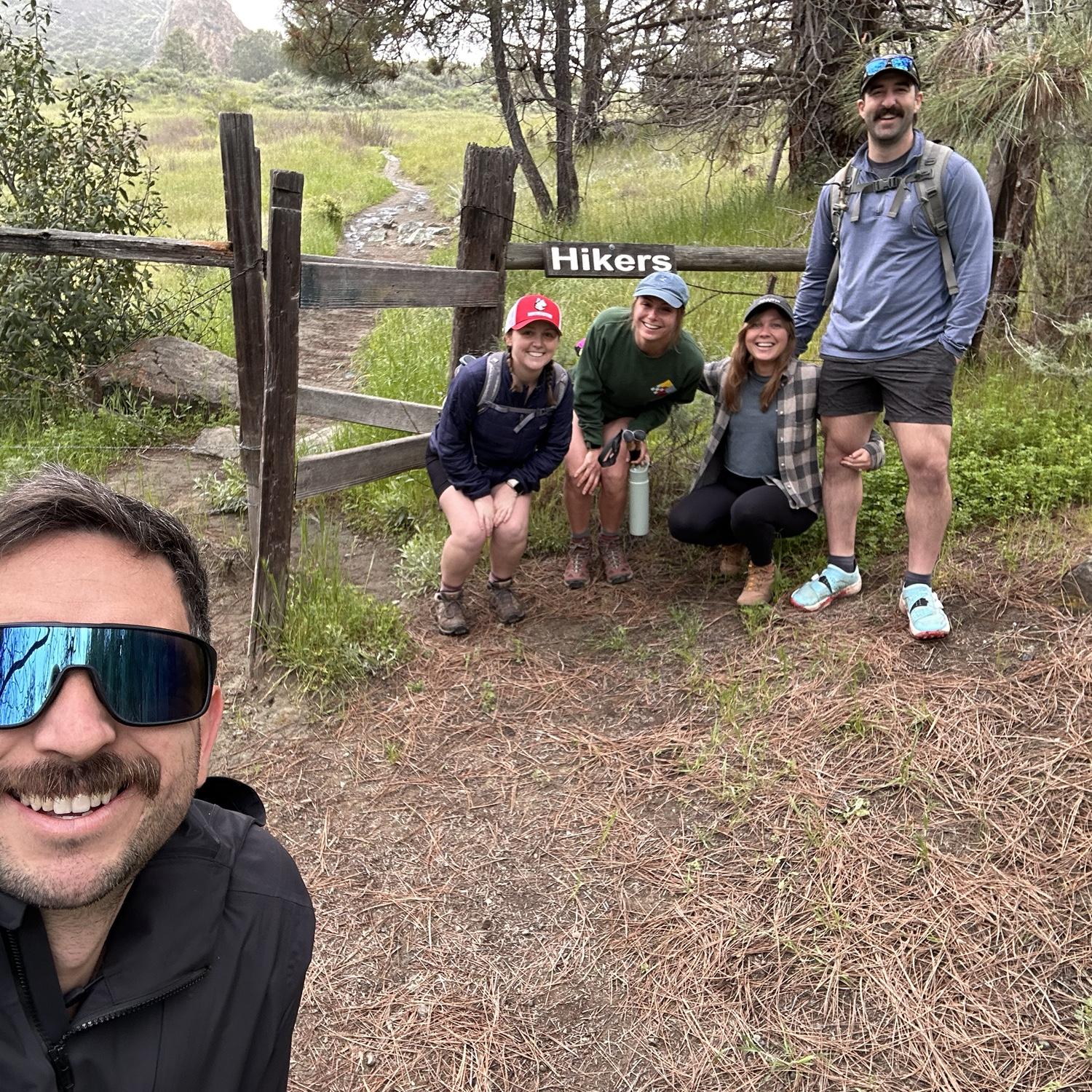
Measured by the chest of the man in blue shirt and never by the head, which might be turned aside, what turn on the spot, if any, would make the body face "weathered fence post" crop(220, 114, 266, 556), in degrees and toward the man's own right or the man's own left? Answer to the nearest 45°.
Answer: approximately 90° to the man's own right

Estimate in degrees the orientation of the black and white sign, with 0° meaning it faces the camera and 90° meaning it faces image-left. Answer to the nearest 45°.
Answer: approximately 0°

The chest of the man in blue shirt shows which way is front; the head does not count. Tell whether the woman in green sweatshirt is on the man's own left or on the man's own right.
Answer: on the man's own right

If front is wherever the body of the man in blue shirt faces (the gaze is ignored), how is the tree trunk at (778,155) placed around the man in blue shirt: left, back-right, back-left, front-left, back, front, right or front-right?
back

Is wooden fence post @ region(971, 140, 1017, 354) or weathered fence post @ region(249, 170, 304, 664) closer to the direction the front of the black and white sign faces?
the weathered fence post

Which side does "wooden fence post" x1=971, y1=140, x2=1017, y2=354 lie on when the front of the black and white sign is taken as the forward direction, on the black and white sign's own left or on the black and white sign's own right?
on the black and white sign's own left

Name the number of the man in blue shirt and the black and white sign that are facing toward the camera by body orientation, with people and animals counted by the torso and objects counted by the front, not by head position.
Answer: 2
